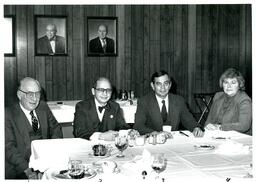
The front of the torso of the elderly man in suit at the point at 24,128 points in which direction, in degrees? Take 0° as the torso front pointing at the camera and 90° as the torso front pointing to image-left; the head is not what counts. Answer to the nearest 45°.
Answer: approximately 315°

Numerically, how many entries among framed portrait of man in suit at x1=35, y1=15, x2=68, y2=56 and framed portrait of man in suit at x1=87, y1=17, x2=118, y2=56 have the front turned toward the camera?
2

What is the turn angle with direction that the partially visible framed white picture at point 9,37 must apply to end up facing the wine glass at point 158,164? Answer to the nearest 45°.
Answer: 0° — it already faces it

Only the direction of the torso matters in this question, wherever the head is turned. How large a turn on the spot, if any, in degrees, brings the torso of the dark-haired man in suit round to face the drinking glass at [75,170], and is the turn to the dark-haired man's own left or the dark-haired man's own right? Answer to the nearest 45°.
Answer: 0° — they already face it

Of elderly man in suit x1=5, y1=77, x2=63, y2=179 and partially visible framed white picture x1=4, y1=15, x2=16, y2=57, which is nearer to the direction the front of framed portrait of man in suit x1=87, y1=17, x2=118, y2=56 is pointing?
the elderly man in suit
